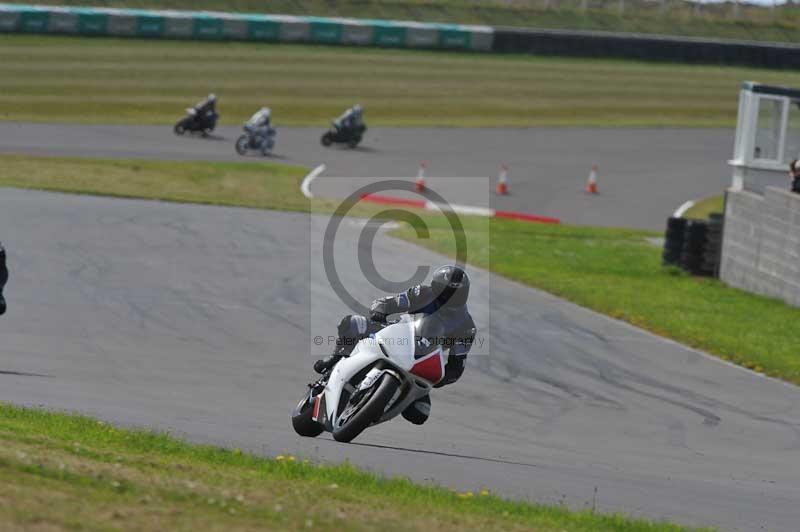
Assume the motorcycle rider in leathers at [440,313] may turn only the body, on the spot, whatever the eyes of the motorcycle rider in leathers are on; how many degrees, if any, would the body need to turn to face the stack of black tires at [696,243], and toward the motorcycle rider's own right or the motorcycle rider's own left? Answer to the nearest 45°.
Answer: approximately 135° to the motorcycle rider's own left
